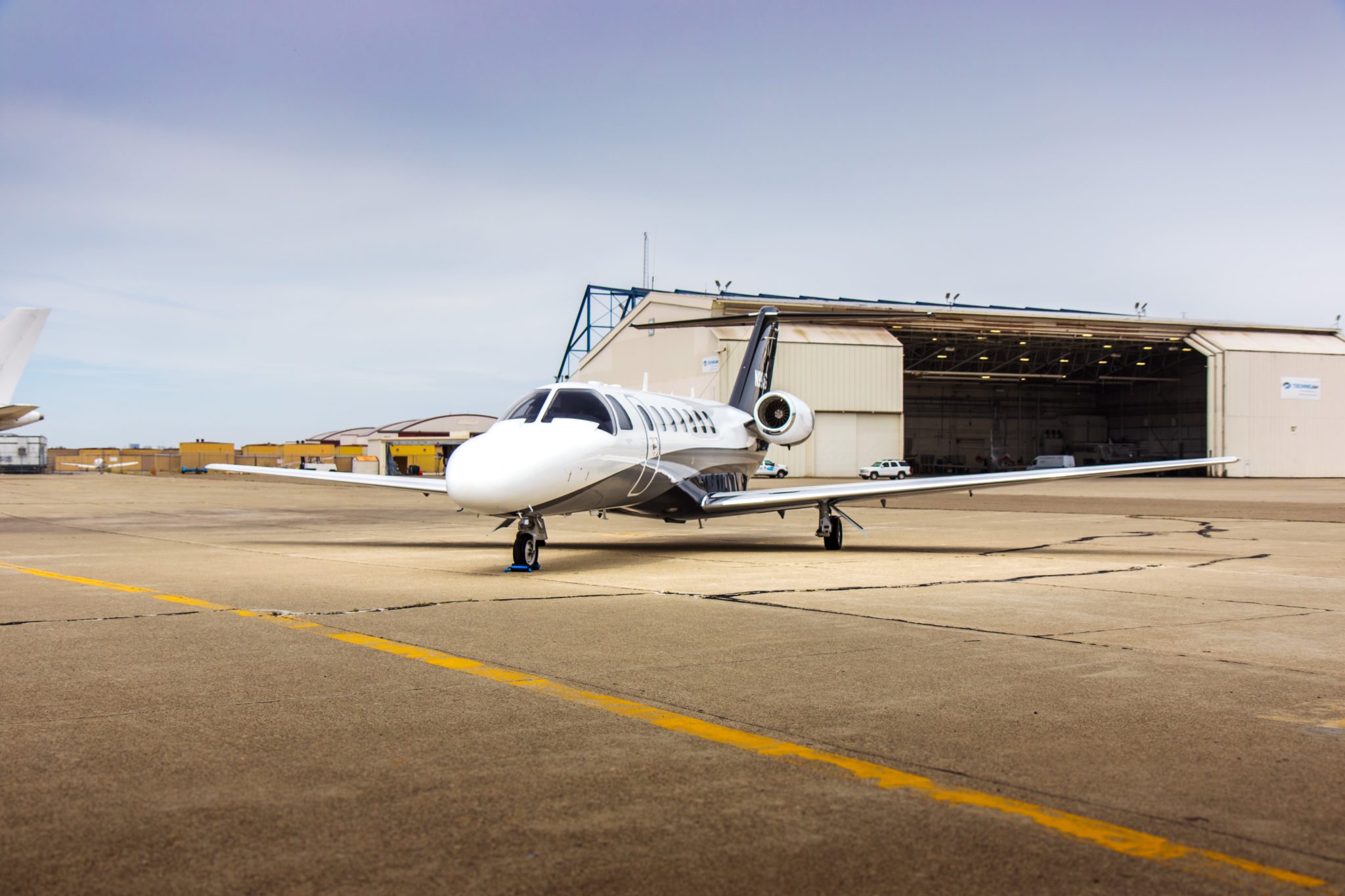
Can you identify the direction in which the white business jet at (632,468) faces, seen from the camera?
facing the viewer and to the left of the viewer

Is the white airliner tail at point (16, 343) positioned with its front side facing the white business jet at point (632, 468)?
no

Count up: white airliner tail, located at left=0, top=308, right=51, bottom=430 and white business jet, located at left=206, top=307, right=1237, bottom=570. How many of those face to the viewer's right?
0

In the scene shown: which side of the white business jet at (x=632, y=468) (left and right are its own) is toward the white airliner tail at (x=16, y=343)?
right

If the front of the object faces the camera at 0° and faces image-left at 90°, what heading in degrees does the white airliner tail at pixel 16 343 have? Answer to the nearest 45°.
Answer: approximately 90°
